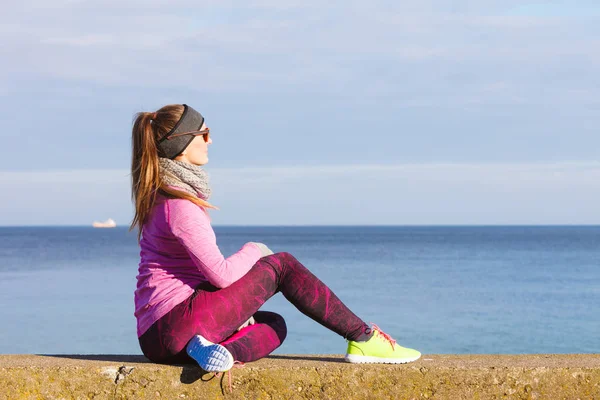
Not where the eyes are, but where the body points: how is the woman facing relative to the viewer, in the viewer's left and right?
facing to the right of the viewer

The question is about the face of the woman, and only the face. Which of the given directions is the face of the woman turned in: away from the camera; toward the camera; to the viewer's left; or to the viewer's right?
to the viewer's right
